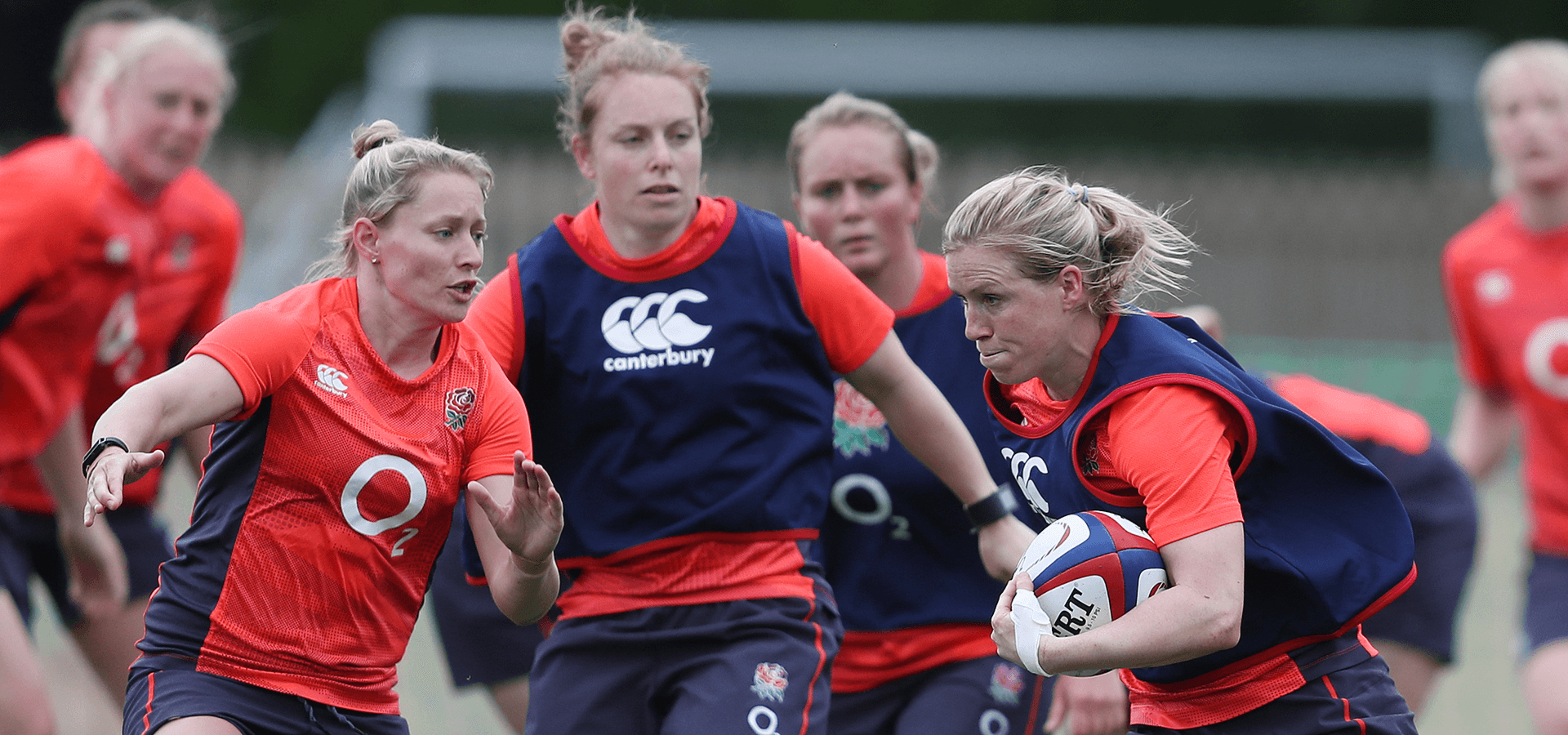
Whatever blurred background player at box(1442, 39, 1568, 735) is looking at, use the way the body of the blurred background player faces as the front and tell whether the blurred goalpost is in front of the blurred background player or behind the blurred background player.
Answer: behind

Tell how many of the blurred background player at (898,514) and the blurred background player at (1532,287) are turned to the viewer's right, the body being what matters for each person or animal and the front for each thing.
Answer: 0

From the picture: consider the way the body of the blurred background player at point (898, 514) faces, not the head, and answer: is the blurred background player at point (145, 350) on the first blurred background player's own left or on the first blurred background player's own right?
on the first blurred background player's own right

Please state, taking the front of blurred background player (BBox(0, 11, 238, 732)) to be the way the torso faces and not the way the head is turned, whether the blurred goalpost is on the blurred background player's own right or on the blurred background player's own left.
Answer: on the blurred background player's own left

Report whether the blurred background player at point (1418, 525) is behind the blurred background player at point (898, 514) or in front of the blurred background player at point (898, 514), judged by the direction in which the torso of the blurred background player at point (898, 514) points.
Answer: behind

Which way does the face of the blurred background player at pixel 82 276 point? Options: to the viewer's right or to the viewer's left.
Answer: to the viewer's right

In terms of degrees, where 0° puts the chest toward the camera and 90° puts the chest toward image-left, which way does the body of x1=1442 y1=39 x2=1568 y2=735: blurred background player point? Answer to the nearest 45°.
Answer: approximately 0°

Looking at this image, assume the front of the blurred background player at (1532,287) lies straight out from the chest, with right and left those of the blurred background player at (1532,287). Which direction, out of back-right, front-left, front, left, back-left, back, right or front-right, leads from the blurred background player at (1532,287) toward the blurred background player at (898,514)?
front-right

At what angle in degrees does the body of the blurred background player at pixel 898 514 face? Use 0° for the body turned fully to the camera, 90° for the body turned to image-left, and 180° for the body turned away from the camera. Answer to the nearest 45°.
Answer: approximately 45°

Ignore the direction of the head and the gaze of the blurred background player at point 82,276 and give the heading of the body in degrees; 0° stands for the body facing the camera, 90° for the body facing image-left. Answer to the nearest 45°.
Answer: approximately 315°
